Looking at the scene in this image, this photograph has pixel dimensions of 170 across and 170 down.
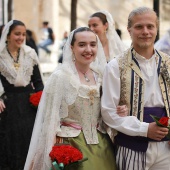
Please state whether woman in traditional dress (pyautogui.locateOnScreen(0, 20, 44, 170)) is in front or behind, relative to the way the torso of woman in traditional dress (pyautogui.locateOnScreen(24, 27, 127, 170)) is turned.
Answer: behind

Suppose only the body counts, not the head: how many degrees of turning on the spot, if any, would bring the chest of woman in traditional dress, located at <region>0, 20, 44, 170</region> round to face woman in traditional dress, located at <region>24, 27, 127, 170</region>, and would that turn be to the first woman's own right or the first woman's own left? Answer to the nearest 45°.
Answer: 0° — they already face them

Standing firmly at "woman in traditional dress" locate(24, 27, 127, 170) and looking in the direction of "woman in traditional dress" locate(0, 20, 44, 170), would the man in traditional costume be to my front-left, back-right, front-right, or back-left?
back-right

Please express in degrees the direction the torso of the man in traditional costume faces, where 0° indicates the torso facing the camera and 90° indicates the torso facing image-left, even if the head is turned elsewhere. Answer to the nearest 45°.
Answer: approximately 315°
